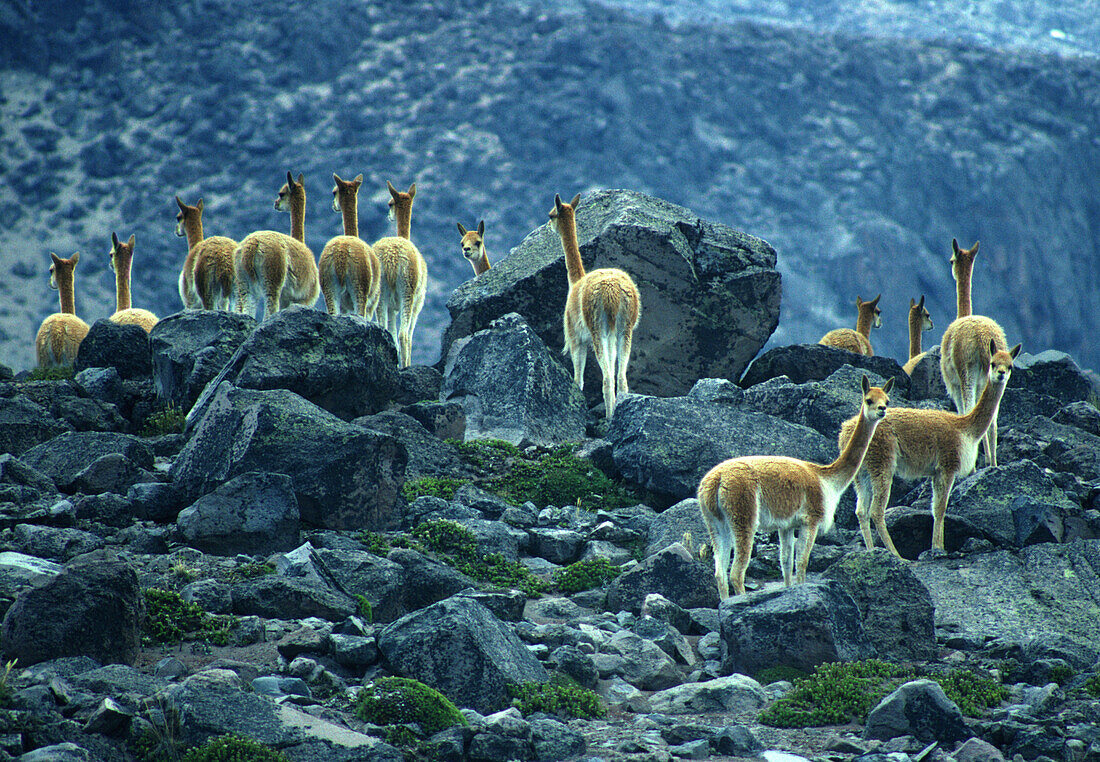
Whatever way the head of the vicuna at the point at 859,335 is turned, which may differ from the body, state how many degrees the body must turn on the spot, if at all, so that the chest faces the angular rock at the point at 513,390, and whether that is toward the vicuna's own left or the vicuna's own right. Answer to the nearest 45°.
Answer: approximately 135° to the vicuna's own right

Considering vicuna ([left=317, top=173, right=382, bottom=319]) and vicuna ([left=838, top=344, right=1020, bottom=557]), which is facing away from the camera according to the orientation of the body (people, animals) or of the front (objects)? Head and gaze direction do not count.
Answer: vicuna ([left=317, top=173, right=382, bottom=319])

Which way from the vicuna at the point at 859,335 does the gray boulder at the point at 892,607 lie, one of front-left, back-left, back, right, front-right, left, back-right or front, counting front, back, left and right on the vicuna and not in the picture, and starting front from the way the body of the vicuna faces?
right

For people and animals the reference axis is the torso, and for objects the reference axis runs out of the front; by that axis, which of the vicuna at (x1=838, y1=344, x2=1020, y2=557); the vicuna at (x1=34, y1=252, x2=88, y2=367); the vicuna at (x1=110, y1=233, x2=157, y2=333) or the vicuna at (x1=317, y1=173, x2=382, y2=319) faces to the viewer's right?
the vicuna at (x1=838, y1=344, x2=1020, y2=557)

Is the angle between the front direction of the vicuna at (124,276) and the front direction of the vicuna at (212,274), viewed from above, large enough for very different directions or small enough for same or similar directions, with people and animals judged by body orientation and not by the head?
same or similar directions

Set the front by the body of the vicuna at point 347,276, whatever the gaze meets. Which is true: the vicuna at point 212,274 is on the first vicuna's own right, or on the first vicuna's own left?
on the first vicuna's own left

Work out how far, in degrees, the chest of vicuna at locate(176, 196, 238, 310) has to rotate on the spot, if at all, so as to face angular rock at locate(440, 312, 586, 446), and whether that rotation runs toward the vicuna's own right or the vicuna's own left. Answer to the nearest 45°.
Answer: approximately 180°

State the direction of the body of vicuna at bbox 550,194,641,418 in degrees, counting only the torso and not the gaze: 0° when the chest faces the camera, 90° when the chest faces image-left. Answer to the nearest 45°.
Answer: approximately 135°

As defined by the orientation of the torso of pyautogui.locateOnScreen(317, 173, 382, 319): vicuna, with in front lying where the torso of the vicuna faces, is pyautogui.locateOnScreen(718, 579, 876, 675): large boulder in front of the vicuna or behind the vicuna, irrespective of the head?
behind

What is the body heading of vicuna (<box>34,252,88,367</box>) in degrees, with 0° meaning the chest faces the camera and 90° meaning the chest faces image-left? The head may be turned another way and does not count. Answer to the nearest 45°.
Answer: approximately 180°

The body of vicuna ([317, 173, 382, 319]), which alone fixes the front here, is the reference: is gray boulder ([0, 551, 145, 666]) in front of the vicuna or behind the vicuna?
behind

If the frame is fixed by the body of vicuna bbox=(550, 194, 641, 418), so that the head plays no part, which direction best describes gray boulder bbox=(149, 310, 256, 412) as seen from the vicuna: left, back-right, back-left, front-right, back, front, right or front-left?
front-left

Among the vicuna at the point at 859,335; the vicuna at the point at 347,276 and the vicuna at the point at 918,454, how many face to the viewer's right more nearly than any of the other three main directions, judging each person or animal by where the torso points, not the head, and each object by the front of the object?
2

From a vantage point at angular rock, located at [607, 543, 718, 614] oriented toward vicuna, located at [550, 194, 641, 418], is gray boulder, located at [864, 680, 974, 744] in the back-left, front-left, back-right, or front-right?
back-right

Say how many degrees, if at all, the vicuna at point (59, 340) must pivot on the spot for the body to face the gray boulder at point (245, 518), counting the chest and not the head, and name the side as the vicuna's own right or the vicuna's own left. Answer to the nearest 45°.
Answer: approximately 180°
